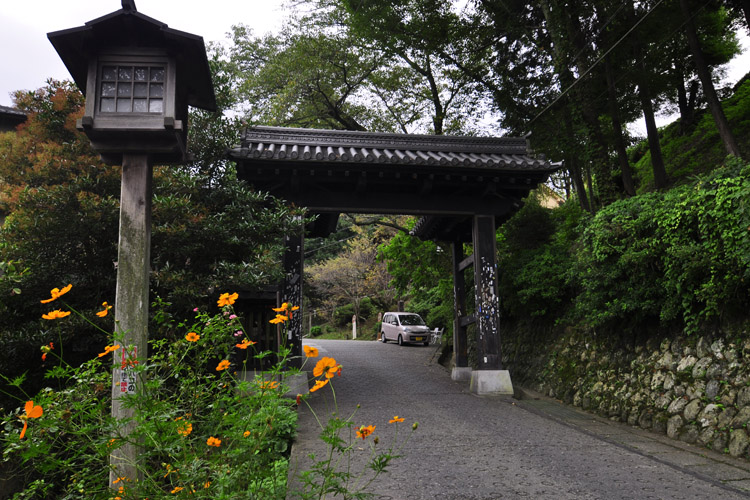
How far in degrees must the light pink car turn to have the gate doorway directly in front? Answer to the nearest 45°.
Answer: approximately 45° to its right

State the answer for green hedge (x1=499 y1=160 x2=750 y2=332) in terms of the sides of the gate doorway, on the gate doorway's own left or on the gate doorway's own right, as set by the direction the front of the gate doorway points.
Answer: on the gate doorway's own left

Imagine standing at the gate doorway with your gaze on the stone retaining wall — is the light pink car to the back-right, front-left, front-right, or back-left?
back-left

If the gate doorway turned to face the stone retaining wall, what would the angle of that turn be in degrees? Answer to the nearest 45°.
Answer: approximately 45° to its left

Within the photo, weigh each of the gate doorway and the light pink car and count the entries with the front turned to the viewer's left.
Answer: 0

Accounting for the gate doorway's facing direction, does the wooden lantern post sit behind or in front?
in front

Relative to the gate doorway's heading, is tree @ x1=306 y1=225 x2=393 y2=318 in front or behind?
behind

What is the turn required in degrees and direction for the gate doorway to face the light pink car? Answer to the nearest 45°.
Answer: approximately 180°

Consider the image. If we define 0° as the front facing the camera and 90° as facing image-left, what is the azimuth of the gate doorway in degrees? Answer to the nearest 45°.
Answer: approximately 0°
